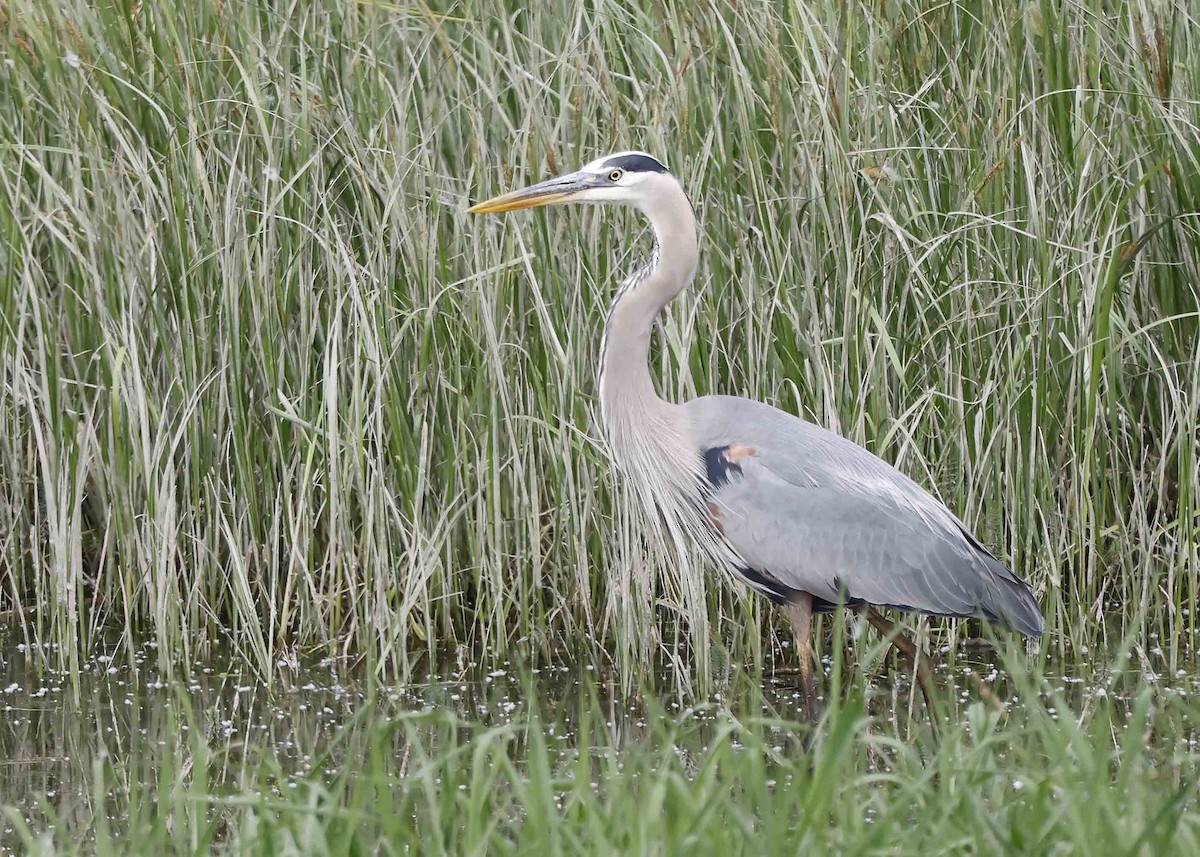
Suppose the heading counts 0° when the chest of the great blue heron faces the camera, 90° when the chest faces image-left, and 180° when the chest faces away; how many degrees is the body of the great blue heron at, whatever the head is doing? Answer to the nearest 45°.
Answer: approximately 90°
